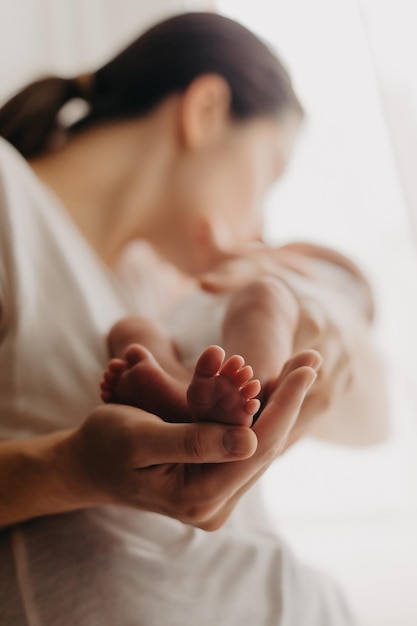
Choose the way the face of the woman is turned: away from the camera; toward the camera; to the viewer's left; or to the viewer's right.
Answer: to the viewer's right

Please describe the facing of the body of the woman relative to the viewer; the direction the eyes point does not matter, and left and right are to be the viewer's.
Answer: facing to the right of the viewer
